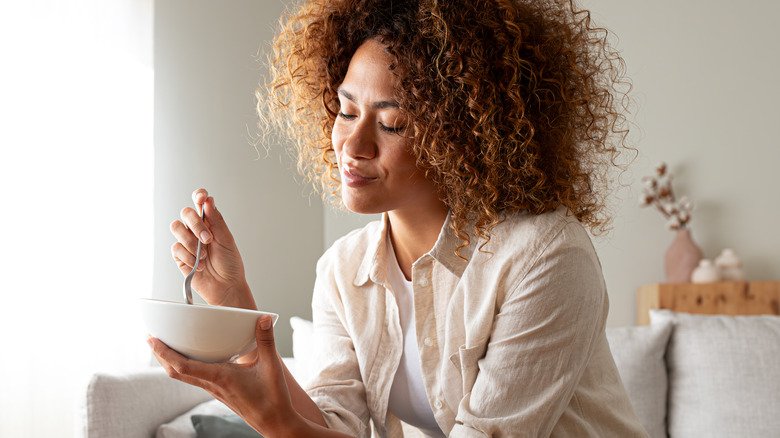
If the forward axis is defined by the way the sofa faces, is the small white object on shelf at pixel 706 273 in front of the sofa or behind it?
behind

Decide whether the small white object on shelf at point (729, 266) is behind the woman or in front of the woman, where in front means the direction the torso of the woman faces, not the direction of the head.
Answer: behind

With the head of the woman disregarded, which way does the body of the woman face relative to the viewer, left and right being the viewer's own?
facing the viewer and to the left of the viewer

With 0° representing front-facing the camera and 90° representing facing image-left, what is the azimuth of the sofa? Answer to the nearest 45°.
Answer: approximately 0°

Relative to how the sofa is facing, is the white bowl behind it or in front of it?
in front

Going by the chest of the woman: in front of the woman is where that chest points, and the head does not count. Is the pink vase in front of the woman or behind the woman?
behind

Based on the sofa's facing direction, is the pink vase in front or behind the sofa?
behind

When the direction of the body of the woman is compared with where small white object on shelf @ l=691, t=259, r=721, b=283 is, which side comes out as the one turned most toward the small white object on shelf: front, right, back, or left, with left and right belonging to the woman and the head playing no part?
back

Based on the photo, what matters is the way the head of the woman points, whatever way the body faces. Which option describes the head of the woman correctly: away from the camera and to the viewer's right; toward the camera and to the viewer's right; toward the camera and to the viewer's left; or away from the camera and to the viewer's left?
toward the camera and to the viewer's left
